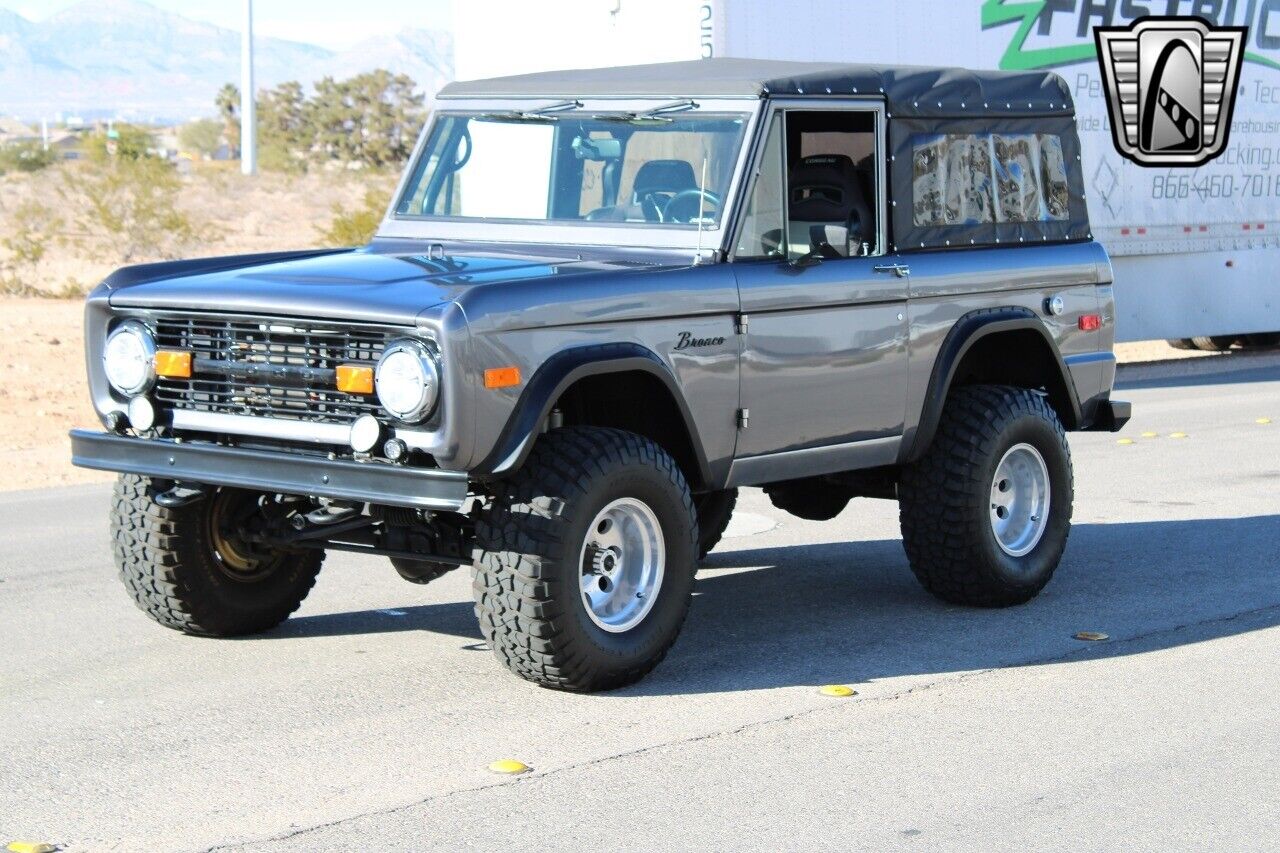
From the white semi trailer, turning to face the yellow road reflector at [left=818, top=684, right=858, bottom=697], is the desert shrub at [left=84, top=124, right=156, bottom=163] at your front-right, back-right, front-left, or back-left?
back-right

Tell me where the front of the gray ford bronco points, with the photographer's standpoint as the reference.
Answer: facing the viewer and to the left of the viewer

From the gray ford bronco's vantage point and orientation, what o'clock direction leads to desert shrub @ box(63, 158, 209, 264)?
The desert shrub is roughly at 4 o'clock from the gray ford bronco.

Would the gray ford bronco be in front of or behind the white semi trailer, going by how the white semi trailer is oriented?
in front

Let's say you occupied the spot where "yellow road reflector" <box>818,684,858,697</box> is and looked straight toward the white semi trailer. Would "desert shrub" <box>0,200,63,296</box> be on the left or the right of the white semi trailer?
left

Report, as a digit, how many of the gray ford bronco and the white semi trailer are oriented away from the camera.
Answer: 0

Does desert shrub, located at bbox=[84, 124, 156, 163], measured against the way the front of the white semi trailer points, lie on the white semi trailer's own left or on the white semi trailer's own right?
on the white semi trailer's own right

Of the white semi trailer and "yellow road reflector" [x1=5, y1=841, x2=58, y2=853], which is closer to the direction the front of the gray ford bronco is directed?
the yellow road reflector
